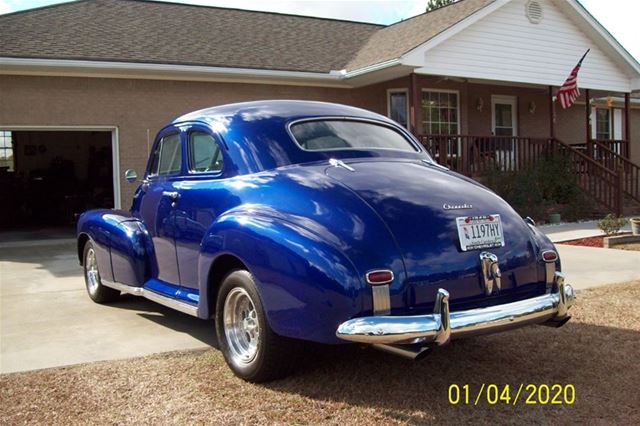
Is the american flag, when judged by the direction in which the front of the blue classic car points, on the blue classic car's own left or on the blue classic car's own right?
on the blue classic car's own right

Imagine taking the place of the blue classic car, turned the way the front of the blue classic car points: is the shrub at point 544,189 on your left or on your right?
on your right

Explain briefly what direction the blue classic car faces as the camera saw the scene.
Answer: facing away from the viewer and to the left of the viewer
